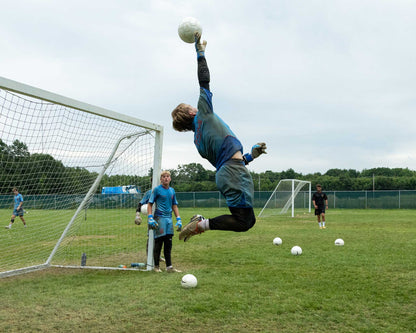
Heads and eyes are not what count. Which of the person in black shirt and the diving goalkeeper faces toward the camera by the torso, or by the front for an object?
the person in black shirt

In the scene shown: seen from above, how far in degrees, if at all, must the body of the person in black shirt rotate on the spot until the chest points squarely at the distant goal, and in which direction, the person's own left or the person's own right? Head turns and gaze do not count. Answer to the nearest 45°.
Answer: approximately 180°

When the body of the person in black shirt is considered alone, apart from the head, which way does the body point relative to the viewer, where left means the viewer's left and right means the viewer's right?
facing the viewer

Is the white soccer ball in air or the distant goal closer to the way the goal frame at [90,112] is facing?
the white soccer ball in air

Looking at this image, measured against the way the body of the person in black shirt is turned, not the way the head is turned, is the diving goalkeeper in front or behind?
in front

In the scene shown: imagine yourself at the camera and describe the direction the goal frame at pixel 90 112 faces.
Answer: facing the viewer and to the right of the viewer

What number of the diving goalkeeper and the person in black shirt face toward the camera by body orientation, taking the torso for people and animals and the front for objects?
1

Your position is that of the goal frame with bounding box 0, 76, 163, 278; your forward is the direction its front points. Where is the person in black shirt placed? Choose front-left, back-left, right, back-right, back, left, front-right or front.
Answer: left

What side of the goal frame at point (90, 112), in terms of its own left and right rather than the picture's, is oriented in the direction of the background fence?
left

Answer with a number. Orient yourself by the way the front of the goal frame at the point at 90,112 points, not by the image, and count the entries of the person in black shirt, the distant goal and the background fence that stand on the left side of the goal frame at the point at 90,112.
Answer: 3

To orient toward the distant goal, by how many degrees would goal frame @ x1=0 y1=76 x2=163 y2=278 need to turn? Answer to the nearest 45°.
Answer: approximately 90° to its left
